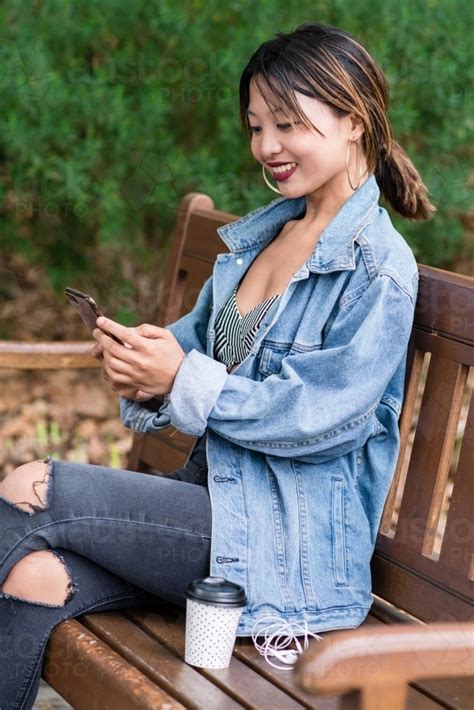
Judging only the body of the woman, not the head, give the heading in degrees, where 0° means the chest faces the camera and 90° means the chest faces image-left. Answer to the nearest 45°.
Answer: approximately 45°

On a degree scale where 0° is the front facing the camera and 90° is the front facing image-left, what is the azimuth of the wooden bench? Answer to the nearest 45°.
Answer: approximately 45°
